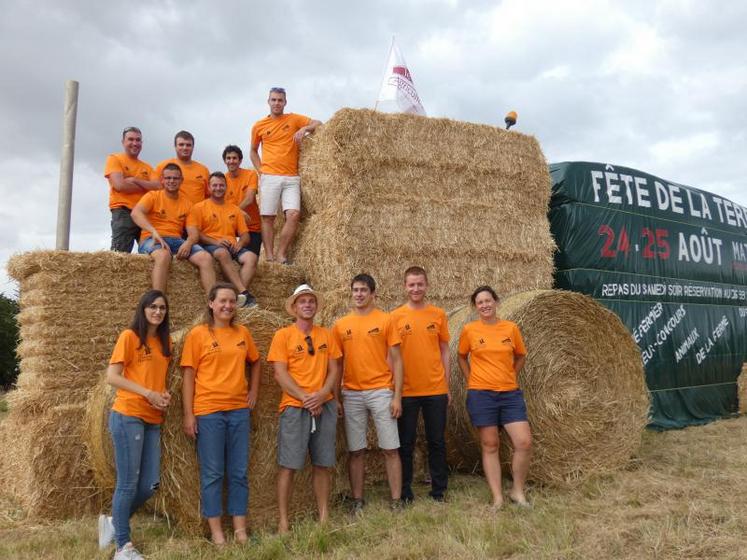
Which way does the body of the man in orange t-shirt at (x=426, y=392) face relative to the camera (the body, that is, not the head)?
toward the camera

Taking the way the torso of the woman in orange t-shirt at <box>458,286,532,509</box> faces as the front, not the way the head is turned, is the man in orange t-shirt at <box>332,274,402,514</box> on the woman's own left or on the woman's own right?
on the woman's own right

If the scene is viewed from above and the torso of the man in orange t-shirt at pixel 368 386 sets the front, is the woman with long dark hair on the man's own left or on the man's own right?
on the man's own right

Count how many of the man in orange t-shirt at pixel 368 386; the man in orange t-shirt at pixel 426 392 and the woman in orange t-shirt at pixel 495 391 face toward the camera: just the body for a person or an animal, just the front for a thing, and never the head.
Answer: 3

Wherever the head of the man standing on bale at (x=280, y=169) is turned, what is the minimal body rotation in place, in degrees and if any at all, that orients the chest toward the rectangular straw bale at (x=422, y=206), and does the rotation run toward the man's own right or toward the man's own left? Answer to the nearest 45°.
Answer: approximately 90° to the man's own left

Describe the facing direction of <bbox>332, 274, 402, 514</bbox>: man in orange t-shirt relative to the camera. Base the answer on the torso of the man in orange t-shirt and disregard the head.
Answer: toward the camera

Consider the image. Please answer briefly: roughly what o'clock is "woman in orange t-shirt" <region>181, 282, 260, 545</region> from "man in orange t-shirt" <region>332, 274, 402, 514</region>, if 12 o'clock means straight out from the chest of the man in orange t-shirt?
The woman in orange t-shirt is roughly at 2 o'clock from the man in orange t-shirt.

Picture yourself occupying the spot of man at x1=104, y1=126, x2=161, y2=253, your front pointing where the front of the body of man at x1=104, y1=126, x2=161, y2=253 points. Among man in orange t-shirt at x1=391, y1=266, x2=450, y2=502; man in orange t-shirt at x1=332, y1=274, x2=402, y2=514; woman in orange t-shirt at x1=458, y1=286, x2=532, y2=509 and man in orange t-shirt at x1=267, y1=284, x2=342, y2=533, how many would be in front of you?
4

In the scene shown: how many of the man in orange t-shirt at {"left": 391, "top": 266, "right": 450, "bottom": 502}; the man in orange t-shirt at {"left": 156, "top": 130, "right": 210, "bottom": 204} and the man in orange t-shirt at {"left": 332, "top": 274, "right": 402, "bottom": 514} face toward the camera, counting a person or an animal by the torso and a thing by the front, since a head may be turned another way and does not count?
3
